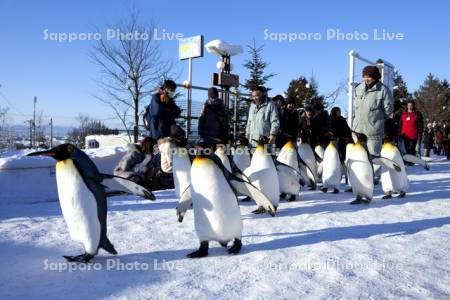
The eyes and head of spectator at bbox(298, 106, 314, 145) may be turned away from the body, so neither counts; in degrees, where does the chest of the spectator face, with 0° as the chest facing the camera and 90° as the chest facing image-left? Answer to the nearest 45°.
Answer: approximately 315°

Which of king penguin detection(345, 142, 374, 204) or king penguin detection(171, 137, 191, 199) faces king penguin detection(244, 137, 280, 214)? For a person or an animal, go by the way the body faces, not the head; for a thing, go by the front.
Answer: king penguin detection(345, 142, 374, 204)

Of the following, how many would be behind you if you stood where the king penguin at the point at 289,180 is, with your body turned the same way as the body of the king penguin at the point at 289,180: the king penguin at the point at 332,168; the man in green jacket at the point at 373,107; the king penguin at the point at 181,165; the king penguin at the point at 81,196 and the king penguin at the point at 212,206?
2

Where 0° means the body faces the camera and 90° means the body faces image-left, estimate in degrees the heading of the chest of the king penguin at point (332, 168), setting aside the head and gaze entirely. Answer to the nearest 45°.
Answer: approximately 0°

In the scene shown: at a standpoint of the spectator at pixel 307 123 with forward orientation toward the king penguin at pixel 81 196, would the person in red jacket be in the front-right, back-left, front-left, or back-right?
back-left

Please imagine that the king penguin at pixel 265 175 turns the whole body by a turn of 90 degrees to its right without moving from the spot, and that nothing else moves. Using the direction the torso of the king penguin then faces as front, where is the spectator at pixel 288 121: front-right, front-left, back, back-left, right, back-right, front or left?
front-right

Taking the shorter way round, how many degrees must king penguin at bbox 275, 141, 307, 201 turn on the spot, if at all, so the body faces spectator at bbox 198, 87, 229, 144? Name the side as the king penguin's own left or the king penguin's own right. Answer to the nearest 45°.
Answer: approximately 90° to the king penguin's own right

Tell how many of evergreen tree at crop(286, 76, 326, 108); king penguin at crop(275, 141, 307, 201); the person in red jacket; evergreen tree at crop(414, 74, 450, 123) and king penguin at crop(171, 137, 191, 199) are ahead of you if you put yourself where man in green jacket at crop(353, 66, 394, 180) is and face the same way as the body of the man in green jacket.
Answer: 2

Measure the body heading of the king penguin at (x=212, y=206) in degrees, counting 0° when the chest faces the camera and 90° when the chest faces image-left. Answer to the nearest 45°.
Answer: approximately 45°

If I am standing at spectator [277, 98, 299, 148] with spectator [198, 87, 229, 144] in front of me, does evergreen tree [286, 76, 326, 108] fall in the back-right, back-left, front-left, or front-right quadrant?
back-right

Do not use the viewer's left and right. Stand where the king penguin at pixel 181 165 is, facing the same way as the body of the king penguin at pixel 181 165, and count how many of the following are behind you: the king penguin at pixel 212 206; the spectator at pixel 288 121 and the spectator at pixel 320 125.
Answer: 2

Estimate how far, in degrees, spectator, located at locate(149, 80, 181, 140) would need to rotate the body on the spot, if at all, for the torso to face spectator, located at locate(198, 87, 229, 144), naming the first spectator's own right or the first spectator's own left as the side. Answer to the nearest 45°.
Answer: approximately 45° to the first spectator's own left
